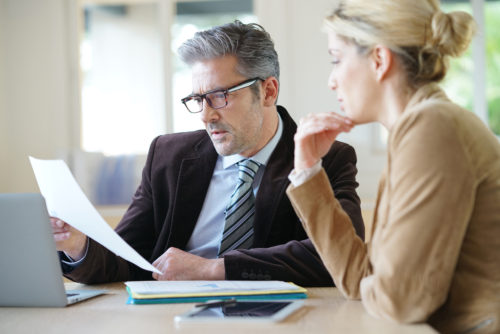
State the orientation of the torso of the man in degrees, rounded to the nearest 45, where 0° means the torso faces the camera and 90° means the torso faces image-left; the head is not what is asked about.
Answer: approximately 45°

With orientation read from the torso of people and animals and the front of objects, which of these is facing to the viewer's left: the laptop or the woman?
the woman

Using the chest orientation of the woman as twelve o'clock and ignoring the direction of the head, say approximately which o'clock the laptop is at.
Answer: The laptop is roughly at 12 o'clock from the woman.

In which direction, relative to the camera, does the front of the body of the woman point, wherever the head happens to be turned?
to the viewer's left

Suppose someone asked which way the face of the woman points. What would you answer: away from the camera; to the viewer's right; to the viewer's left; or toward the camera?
to the viewer's left

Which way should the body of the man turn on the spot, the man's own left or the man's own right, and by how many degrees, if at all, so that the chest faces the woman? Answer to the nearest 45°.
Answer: approximately 45° to the man's own left

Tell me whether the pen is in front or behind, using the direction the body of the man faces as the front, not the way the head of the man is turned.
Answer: in front

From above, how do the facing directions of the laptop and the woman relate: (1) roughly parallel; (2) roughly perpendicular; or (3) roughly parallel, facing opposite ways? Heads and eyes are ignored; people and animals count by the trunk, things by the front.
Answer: roughly perpendicular

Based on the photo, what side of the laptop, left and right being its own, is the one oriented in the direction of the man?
front

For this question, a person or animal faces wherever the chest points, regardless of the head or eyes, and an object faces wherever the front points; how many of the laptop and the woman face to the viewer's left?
1
